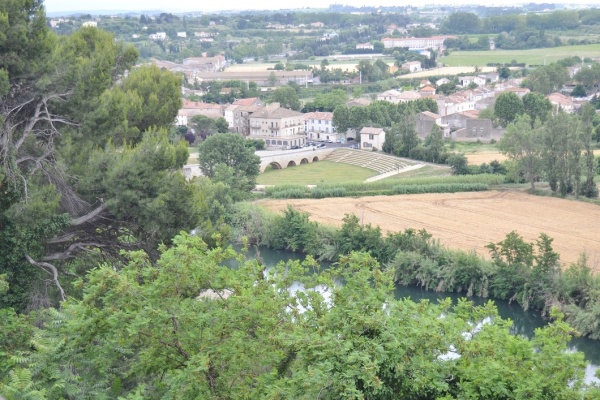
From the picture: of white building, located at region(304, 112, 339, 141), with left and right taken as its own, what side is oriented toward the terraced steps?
front

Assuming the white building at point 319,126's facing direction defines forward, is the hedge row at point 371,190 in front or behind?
in front

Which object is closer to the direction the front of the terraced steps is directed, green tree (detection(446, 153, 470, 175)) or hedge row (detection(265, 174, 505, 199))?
the hedge row

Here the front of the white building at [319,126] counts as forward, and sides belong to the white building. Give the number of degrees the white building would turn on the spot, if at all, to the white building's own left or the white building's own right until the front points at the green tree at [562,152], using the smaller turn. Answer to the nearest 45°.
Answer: approximately 45° to the white building's own left

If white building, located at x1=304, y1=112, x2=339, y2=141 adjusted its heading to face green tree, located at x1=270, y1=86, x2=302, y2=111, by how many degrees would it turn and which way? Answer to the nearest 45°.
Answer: approximately 180°

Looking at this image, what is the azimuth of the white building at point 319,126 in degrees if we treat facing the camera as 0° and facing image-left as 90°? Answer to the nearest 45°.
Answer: approximately 0°

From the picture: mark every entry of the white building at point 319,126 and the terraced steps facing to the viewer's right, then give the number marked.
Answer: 0

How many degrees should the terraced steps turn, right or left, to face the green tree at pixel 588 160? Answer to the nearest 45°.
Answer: approximately 90° to its left

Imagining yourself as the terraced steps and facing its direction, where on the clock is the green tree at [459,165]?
The green tree is roughly at 9 o'clock from the terraced steps.

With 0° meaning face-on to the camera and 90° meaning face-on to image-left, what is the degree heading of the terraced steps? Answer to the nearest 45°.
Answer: approximately 45°

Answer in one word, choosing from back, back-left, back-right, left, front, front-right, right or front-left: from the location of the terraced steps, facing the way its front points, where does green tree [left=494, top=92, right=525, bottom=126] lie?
back
